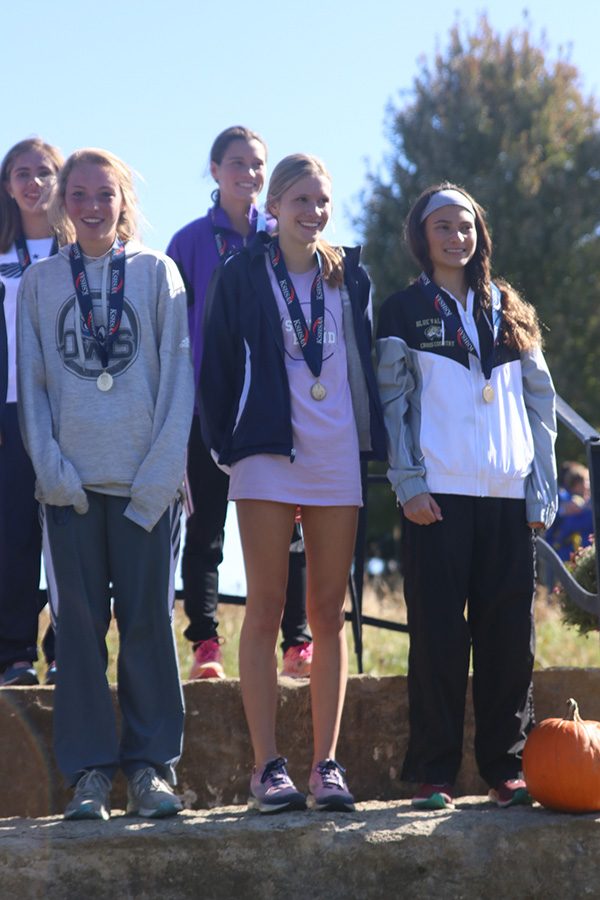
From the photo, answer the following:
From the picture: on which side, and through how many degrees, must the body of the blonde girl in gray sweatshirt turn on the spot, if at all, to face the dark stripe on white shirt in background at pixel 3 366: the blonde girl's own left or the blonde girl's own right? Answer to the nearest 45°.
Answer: approximately 135° to the blonde girl's own right

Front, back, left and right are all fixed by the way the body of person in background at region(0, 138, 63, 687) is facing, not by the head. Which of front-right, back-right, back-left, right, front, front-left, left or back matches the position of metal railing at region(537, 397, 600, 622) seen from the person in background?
left

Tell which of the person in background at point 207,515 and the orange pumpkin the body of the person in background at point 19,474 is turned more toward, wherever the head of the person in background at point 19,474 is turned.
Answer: the orange pumpkin

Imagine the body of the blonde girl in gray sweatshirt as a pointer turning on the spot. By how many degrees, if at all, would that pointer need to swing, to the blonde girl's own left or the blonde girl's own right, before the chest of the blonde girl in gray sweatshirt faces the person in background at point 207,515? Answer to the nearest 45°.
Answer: approximately 135° to the blonde girl's own left

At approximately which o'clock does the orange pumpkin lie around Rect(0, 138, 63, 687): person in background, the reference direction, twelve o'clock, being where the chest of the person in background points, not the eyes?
The orange pumpkin is roughly at 10 o'clock from the person in background.

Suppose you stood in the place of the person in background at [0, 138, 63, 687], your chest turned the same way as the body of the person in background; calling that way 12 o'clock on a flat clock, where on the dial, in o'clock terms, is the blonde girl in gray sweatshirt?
The blonde girl in gray sweatshirt is roughly at 11 o'clock from the person in background.

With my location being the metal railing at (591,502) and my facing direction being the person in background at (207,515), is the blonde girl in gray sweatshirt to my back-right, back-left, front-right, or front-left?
front-left

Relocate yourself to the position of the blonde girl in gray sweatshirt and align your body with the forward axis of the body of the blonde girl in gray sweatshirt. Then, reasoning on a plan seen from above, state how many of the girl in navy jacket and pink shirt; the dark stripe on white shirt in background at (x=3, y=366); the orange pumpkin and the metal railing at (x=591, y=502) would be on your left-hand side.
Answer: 3

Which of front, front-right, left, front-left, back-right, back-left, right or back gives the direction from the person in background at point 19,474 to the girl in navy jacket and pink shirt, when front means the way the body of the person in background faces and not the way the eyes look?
front-left

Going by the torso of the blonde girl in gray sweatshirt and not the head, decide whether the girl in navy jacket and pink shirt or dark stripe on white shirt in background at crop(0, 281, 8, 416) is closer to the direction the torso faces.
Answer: the girl in navy jacket and pink shirt

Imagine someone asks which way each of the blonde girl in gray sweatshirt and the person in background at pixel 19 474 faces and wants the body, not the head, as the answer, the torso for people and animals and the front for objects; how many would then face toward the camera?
2

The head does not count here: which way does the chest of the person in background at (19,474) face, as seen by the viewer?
toward the camera

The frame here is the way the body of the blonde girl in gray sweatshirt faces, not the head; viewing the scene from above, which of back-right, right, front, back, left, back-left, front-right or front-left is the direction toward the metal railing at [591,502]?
left

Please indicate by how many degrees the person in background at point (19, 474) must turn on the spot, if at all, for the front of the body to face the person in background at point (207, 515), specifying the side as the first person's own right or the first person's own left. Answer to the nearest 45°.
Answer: approximately 90° to the first person's own left

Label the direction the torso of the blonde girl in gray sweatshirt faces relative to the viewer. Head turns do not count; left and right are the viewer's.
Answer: facing the viewer

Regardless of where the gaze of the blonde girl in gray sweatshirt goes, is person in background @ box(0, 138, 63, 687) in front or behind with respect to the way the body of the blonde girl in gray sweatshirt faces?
behind
